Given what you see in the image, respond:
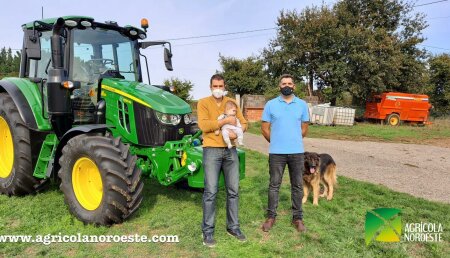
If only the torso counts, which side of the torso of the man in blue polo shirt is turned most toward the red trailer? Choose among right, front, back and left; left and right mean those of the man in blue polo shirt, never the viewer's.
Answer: back

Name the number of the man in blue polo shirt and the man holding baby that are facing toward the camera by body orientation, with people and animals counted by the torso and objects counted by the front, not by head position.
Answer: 2

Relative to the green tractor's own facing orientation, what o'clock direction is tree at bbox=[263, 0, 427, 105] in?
The tree is roughly at 9 o'clock from the green tractor.

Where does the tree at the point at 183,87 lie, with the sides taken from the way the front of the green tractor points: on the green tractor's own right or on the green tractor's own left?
on the green tractor's own left

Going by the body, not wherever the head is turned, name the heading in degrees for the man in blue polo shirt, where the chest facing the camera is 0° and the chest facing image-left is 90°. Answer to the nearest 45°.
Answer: approximately 0°

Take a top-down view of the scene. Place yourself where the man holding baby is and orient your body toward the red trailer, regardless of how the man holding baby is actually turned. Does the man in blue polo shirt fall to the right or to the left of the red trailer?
right

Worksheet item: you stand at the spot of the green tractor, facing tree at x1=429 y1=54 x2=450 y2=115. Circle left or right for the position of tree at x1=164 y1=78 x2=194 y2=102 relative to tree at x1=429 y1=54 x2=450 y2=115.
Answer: left

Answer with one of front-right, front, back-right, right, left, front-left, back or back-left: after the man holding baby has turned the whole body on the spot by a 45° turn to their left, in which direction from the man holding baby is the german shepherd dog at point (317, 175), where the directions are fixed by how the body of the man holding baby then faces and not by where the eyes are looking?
left
